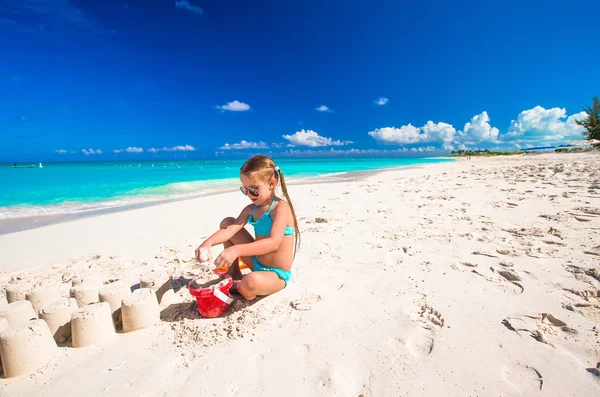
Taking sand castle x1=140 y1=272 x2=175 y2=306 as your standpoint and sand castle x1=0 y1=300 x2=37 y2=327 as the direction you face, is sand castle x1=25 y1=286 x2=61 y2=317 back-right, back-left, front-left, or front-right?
front-right

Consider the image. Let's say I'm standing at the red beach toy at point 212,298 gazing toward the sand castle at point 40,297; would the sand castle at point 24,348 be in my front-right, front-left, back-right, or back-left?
front-left

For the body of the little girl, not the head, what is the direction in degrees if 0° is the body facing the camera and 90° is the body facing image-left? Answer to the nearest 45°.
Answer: approximately 45°

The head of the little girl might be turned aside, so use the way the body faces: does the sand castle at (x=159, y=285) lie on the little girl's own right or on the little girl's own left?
on the little girl's own right

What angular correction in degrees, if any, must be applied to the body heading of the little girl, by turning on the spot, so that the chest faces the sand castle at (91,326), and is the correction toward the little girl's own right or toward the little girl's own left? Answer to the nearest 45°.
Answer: approximately 45° to the little girl's own right

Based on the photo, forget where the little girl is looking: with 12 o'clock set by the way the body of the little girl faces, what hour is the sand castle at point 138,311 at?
The sand castle is roughly at 1 o'clock from the little girl.

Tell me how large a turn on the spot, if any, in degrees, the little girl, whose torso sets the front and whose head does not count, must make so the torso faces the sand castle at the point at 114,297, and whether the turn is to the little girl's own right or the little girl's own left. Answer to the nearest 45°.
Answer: approximately 45° to the little girl's own right

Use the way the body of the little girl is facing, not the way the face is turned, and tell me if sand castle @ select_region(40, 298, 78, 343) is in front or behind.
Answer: in front

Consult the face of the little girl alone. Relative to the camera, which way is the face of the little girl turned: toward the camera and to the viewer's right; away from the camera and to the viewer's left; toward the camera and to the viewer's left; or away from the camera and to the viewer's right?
toward the camera and to the viewer's left

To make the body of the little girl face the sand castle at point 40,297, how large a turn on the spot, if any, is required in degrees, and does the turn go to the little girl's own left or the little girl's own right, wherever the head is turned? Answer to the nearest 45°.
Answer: approximately 45° to the little girl's own right

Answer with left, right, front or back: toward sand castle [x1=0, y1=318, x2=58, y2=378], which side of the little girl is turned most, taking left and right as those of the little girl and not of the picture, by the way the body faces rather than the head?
front

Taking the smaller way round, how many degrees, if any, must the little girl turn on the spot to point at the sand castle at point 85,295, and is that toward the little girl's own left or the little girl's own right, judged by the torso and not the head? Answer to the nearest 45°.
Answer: approximately 45° to the little girl's own right
